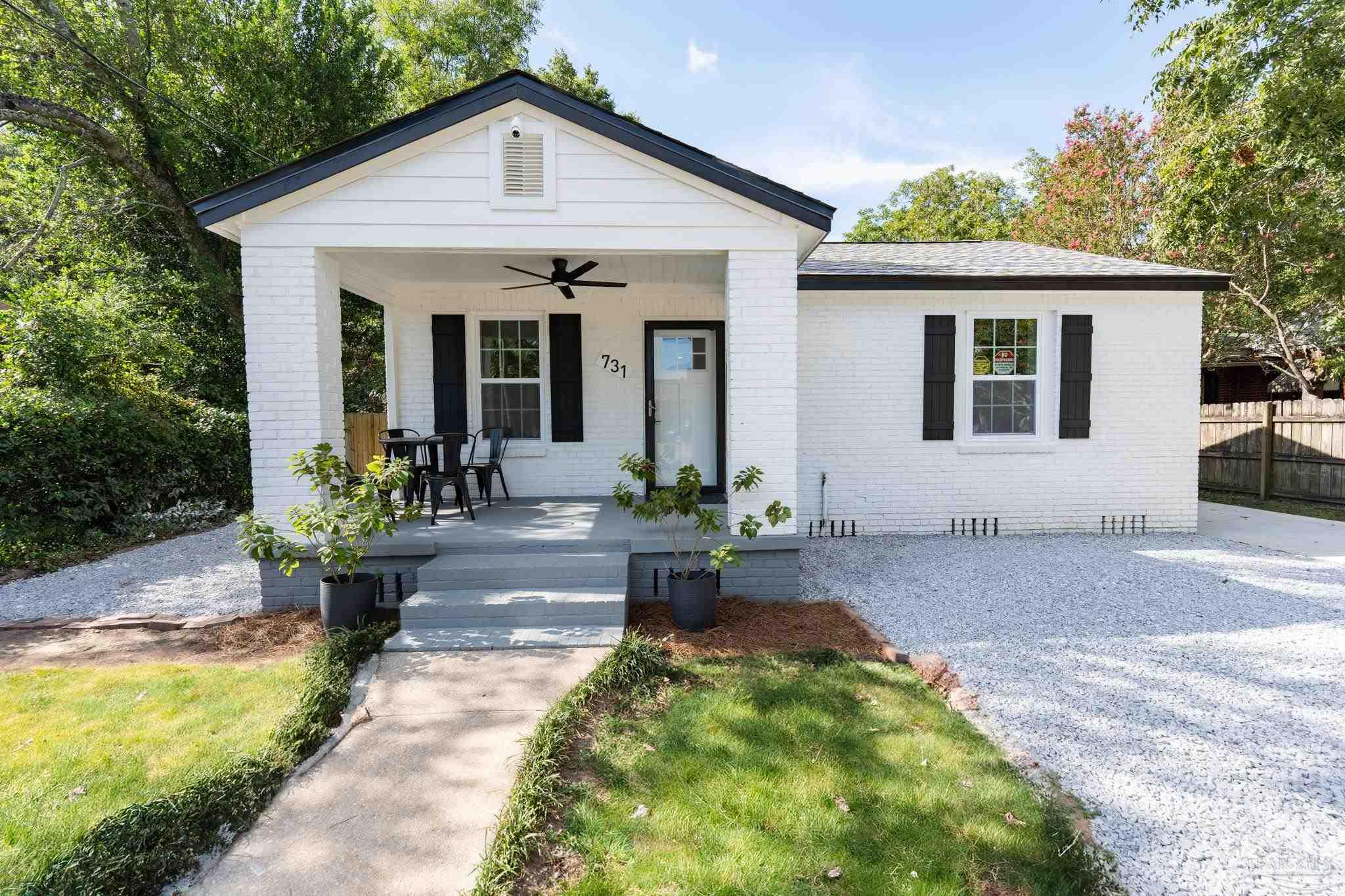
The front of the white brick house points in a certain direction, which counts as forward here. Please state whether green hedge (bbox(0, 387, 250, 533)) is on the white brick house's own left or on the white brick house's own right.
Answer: on the white brick house's own right

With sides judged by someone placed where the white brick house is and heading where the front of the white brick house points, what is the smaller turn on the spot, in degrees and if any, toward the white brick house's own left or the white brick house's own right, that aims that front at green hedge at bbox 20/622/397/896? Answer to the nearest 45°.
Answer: approximately 45° to the white brick house's own right

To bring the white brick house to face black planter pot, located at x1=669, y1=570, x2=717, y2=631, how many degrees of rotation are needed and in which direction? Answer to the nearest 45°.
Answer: approximately 45° to its right

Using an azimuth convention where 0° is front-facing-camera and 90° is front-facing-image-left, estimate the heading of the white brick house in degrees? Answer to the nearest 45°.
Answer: approximately 0°

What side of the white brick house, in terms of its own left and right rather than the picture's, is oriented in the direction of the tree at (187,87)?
right

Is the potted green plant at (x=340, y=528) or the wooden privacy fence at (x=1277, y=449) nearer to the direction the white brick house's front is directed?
the potted green plant

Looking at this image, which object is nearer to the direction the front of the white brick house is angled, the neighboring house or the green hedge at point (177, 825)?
the green hedge

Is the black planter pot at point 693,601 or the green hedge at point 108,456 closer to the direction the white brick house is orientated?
the black planter pot

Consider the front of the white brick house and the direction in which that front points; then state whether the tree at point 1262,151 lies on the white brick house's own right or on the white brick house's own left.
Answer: on the white brick house's own left

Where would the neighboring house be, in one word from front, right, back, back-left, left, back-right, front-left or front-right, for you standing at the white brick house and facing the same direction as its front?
back-left

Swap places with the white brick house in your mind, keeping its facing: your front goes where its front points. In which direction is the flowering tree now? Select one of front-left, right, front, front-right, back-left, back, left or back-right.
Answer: back-left

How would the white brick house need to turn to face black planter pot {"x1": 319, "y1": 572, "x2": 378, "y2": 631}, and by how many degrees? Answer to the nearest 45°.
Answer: approximately 45° to its right
